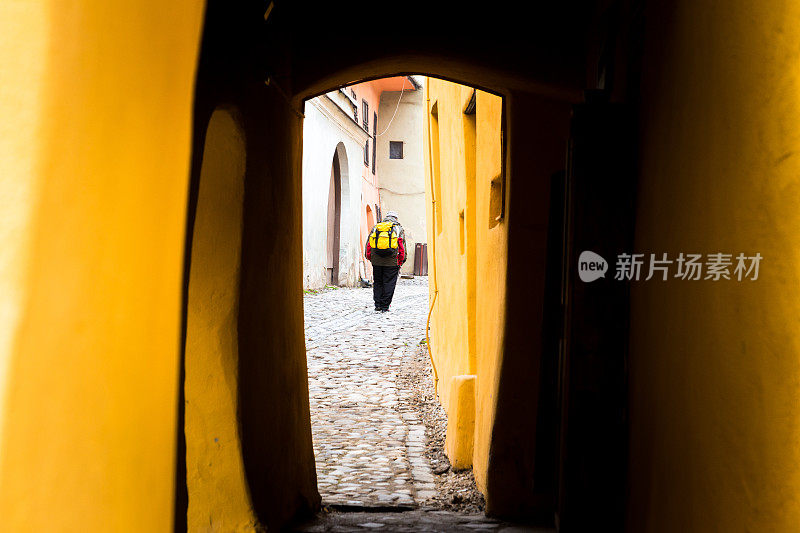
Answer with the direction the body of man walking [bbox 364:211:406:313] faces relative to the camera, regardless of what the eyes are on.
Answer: away from the camera
